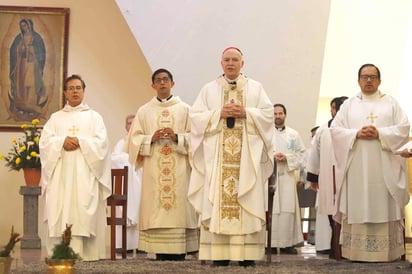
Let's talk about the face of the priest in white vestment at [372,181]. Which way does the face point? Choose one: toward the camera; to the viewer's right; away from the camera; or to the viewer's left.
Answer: toward the camera

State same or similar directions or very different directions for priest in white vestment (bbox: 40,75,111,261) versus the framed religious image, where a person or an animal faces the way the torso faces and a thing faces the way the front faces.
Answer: same or similar directions

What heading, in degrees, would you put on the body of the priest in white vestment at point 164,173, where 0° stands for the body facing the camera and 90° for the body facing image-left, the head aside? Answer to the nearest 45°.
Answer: approximately 0°

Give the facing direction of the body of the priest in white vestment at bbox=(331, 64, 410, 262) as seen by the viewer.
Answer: toward the camera

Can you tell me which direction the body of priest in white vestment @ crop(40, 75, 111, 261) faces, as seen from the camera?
toward the camera

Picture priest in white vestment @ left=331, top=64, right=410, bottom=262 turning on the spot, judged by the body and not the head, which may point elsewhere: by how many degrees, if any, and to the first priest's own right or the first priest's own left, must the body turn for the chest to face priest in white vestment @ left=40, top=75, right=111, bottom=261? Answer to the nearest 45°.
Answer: approximately 90° to the first priest's own right

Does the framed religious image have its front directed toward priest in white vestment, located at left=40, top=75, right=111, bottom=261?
yes

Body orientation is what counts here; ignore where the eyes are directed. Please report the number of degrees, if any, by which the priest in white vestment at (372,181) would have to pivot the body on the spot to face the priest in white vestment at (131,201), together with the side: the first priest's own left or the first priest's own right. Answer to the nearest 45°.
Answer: approximately 135° to the first priest's own right

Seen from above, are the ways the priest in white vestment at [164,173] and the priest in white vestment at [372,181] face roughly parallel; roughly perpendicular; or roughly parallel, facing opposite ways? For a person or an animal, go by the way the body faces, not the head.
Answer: roughly parallel

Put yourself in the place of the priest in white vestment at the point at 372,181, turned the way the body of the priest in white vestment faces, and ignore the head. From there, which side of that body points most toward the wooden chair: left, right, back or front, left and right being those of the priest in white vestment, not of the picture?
right

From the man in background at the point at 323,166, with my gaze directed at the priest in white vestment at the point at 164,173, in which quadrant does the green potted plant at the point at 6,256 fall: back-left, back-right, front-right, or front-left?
front-left
